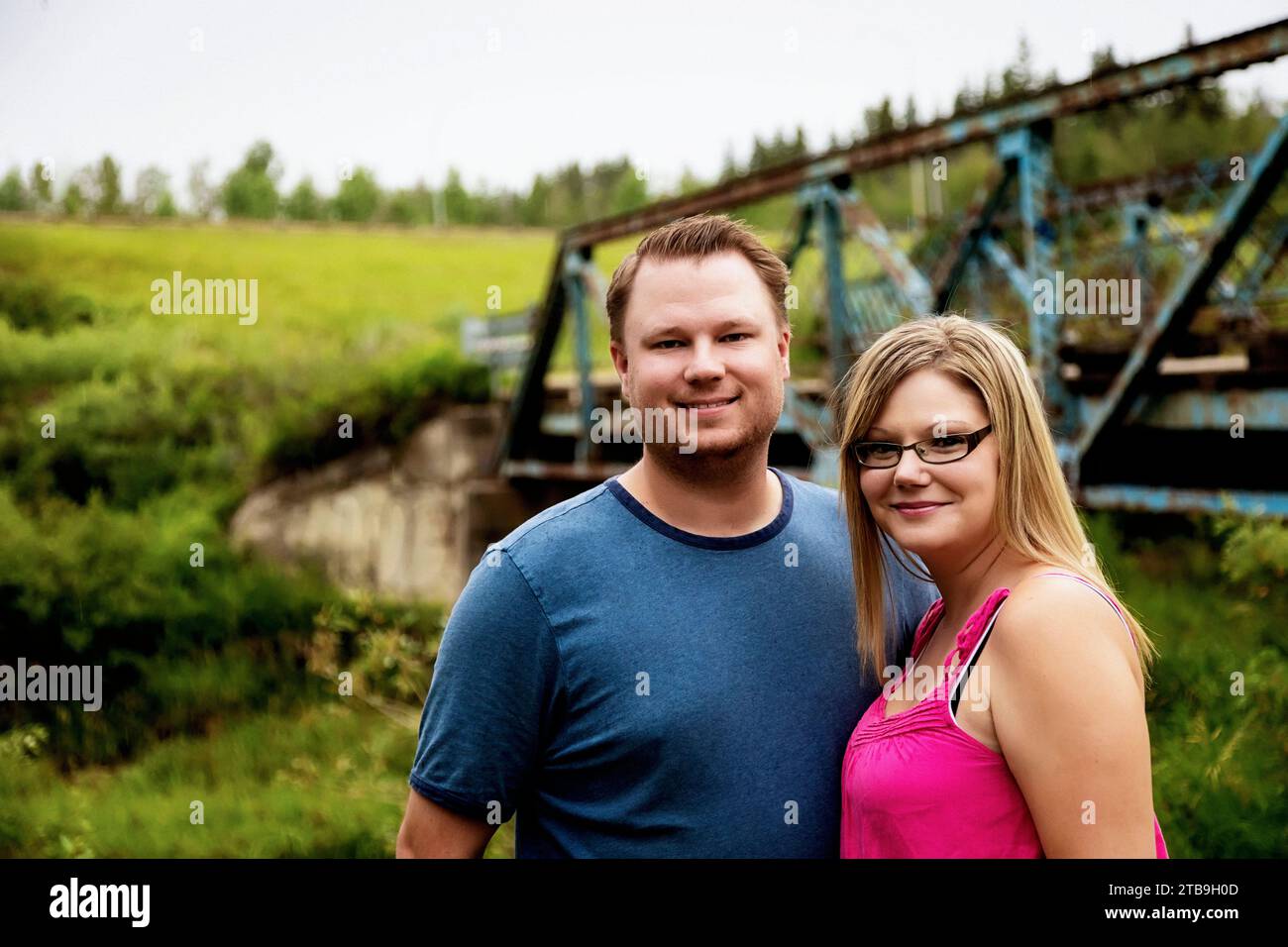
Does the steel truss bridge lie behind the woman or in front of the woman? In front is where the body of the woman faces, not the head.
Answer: behind

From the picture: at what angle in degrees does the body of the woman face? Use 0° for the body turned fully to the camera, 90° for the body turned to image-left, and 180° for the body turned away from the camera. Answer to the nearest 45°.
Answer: approximately 45°
